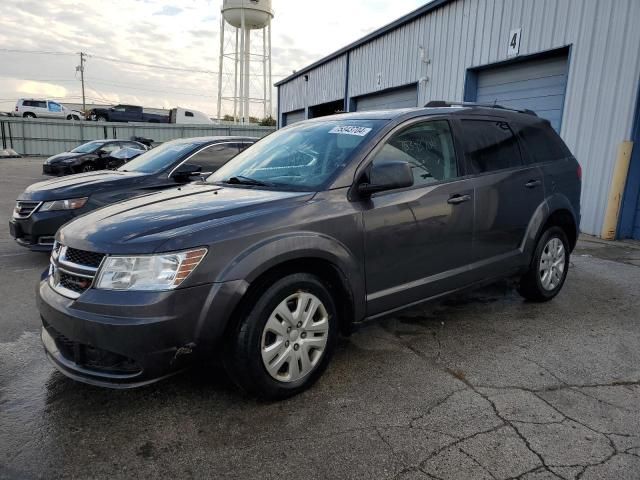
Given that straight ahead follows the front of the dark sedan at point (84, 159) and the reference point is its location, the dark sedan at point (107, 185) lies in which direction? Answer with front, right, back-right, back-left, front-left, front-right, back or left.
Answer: front-left

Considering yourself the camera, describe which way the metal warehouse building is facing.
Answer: facing the viewer and to the left of the viewer

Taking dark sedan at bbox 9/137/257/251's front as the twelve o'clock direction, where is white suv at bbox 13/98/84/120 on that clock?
The white suv is roughly at 4 o'clock from the dark sedan.

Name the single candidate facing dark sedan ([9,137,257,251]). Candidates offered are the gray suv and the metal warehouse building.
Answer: the metal warehouse building

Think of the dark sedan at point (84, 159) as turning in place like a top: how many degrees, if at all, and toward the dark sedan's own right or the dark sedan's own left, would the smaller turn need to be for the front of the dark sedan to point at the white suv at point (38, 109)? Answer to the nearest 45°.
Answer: approximately 135° to the dark sedan's own right

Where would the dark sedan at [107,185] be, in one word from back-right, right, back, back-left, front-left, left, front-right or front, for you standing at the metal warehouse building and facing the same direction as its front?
front

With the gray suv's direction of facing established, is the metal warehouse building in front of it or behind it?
behind

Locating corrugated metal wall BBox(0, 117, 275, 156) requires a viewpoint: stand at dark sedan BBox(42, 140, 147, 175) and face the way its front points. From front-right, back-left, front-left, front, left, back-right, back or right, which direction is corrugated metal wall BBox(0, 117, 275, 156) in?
back-right

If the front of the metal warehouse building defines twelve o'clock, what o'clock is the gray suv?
The gray suv is roughly at 11 o'clock from the metal warehouse building.

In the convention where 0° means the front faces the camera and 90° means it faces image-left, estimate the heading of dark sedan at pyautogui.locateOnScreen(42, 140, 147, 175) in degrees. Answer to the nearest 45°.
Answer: approximately 45°

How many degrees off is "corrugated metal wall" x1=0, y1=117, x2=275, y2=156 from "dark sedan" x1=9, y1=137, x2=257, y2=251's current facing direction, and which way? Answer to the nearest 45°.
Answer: approximately 135° to its right
